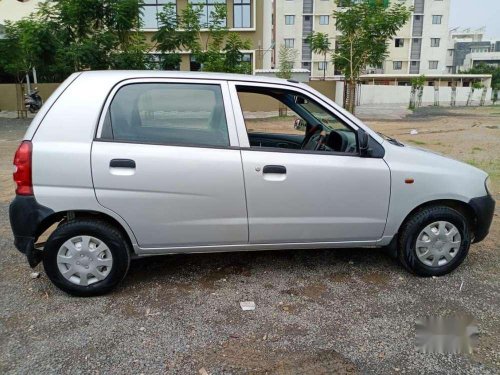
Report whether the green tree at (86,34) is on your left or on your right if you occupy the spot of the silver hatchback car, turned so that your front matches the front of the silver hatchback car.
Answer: on your left

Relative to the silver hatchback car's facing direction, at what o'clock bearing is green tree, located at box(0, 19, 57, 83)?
The green tree is roughly at 8 o'clock from the silver hatchback car.

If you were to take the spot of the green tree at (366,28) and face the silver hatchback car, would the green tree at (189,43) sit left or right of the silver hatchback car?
right

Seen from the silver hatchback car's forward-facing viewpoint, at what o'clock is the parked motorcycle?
The parked motorcycle is roughly at 8 o'clock from the silver hatchback car.

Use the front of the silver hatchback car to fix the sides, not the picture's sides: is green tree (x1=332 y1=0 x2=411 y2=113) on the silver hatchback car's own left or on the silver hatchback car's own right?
on the silver hatchback car's own left

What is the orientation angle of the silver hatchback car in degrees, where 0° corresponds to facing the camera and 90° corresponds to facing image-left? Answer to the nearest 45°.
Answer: approximately 270°

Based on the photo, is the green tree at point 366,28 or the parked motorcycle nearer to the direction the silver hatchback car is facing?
the green tree

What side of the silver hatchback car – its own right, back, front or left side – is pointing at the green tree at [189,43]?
left
